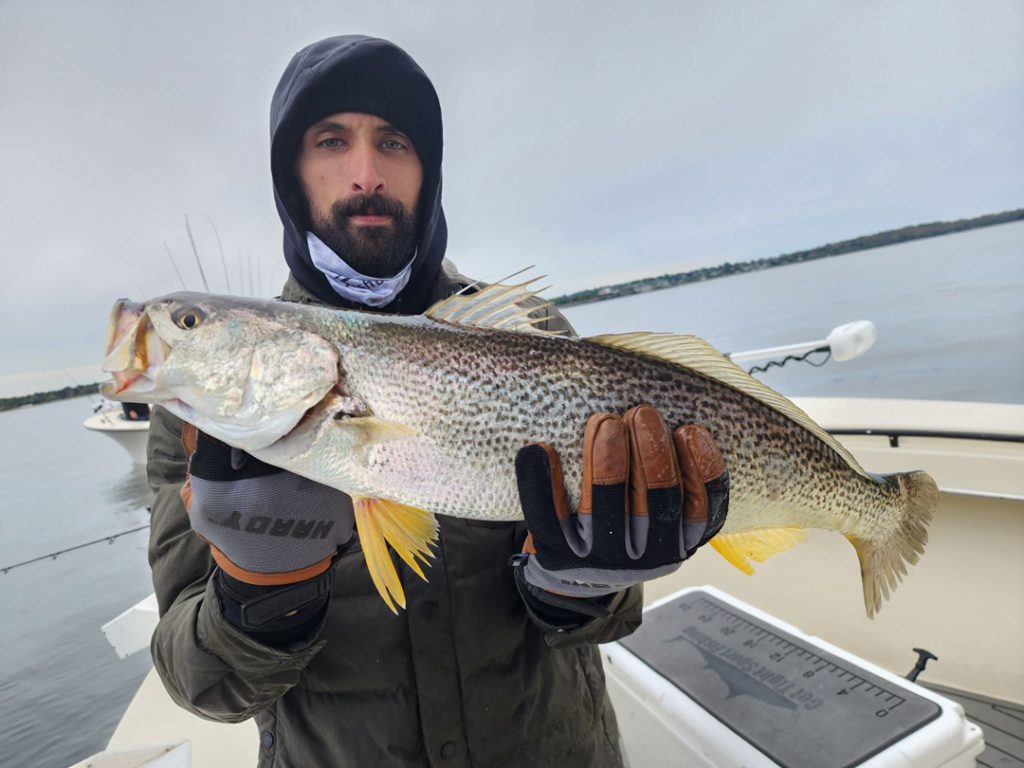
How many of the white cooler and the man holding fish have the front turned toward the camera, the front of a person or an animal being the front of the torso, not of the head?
1

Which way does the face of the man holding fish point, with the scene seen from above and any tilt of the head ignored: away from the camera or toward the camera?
toward the camera

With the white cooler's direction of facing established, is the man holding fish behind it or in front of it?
behind

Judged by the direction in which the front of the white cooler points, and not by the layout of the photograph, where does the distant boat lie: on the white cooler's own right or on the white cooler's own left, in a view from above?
on the white cooler's own left

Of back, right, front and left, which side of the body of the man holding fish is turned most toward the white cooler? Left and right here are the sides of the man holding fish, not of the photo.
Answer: left

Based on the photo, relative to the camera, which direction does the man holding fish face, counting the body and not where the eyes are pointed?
toward the camera

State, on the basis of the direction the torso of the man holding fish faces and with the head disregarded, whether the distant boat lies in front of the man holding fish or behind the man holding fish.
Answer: behind

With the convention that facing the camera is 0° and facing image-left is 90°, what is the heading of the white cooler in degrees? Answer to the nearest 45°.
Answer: approximately 225°

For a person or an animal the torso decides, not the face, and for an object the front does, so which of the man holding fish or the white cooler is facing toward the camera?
the man holding fish
